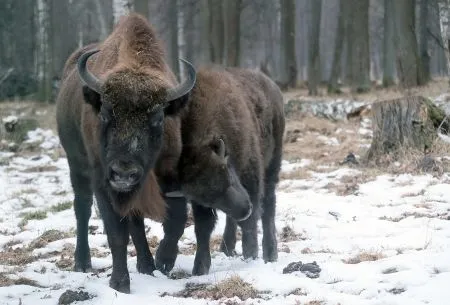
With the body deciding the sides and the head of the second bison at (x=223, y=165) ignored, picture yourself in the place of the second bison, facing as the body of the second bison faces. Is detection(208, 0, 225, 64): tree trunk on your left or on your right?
on your right

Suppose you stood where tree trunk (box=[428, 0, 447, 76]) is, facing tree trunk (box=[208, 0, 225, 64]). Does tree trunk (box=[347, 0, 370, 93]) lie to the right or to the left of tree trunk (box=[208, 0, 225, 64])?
left

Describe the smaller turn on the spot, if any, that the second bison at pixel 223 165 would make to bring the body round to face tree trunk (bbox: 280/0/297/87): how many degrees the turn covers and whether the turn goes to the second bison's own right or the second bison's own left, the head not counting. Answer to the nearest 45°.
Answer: approximately 135° to the second bison's own right

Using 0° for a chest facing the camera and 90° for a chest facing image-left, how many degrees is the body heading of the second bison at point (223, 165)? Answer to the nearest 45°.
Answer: approximately 45°

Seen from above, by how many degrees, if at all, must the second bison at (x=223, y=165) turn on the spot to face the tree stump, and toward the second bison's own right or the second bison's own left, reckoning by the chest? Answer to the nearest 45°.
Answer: approximately 180°

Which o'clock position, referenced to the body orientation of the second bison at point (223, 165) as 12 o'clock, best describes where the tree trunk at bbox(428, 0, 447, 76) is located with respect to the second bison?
The tree trunk is roughly at 5 o'clock from the second bison.

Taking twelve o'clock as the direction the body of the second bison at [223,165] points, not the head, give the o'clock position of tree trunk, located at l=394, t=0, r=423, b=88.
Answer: The tree trunk is roughly at 5 o'clock from the second bison.

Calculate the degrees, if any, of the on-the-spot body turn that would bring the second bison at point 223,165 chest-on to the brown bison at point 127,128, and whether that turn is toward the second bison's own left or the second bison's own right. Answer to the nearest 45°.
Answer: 0° — it already faces it

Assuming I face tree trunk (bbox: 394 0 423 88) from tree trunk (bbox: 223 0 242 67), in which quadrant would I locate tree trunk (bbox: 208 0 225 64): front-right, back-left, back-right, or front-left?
back-left

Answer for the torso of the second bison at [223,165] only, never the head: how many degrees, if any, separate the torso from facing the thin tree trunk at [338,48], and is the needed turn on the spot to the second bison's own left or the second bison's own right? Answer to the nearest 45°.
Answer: approximately 135° to the second bison's own right
